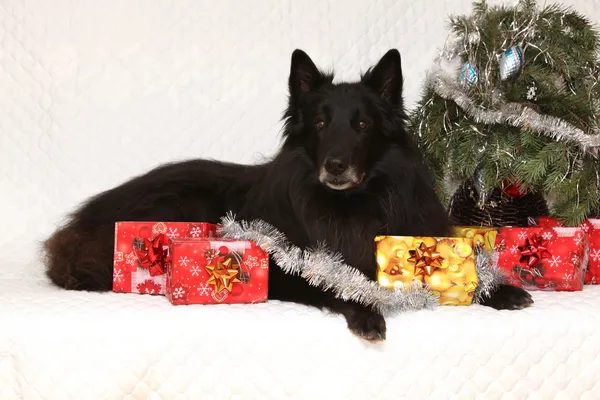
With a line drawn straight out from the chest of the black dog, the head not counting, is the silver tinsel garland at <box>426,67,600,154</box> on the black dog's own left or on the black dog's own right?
on the black dog's own left

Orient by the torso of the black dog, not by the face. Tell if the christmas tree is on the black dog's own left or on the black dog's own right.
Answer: on the black dog's own left

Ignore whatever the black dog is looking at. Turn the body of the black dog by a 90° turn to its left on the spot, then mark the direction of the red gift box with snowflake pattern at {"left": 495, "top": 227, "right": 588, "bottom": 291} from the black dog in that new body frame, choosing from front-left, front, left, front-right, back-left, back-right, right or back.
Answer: front-right

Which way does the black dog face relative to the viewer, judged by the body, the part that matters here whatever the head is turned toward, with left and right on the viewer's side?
facing the viewer and to the right of the viewer

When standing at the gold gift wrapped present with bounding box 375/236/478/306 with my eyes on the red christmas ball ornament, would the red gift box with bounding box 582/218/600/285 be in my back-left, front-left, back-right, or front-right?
front-right

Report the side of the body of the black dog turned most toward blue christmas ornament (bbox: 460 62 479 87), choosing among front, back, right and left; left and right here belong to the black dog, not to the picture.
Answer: left

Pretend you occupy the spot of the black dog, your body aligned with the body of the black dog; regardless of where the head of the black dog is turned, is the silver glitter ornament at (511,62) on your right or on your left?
on your left

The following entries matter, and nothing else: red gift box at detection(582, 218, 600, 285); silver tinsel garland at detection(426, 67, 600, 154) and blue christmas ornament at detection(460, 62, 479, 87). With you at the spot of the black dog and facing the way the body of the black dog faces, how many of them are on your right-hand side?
0

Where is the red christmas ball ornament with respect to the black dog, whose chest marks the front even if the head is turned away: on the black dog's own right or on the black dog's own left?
on the black dog's own left
